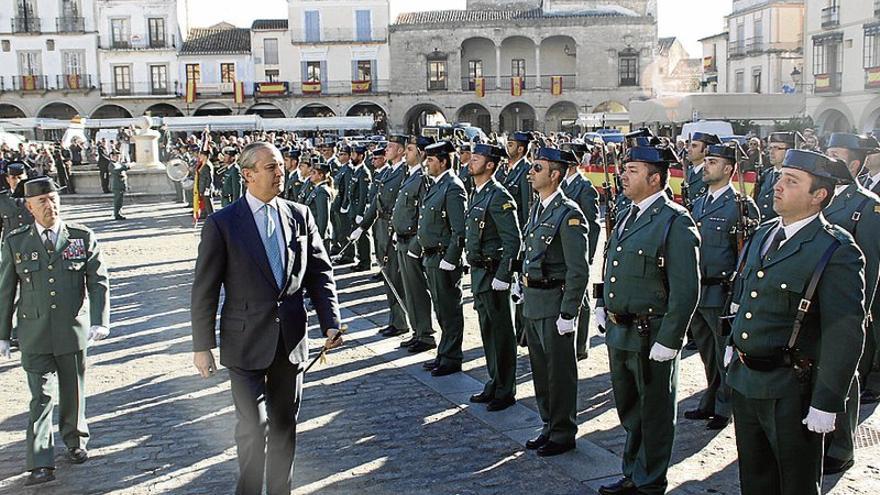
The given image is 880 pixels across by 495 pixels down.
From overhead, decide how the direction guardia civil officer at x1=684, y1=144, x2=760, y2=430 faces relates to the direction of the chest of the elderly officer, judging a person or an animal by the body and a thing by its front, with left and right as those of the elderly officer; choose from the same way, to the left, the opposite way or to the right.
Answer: to the right

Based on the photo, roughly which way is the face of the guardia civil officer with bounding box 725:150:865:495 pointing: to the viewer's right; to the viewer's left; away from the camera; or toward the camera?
to the viewer's left

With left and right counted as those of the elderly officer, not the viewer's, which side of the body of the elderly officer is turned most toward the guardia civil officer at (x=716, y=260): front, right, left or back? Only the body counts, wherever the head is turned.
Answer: left

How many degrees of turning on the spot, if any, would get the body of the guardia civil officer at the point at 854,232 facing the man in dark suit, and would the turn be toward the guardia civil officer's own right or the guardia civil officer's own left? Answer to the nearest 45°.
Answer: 0° — they already face them

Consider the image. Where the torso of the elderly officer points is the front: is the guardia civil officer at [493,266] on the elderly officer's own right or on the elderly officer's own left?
on the elderly officer's own left

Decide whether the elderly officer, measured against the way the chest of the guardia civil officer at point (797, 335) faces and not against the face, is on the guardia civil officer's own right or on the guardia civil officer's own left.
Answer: on the guardia civil officer's own right

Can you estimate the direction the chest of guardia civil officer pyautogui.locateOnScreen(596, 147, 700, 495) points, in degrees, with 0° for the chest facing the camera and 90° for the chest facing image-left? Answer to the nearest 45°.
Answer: approximately 45°

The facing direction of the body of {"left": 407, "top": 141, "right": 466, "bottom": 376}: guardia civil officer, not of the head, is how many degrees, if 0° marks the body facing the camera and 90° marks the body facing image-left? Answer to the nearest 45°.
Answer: approximately 45°

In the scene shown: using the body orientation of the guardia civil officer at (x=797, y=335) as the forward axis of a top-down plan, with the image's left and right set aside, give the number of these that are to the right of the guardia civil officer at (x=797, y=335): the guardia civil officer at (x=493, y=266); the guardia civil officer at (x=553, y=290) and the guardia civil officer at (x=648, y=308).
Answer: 3

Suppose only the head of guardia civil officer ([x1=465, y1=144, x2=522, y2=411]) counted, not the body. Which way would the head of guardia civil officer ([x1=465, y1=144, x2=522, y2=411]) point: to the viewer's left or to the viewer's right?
to the viewer's left
